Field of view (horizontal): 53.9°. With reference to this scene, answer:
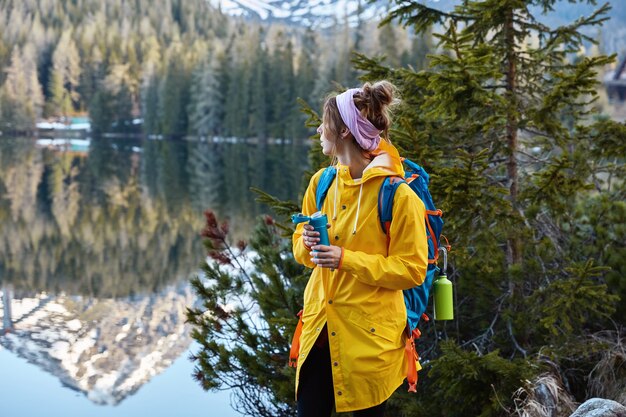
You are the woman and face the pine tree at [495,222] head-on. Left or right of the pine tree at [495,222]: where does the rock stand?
right

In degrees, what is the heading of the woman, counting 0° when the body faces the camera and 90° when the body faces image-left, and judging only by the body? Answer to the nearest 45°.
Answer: approximately 45°

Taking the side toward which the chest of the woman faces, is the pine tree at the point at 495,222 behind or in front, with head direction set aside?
behind

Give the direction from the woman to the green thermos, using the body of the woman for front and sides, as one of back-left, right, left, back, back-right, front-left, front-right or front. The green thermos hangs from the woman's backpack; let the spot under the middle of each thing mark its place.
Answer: back
